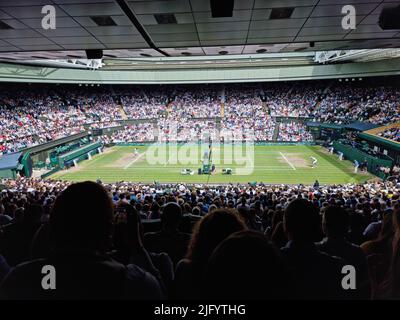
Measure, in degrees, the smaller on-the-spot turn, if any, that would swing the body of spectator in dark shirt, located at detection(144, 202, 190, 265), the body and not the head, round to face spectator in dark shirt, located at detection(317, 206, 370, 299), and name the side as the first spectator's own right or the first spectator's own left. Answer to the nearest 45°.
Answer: approximately 135° to the first spectator's own right

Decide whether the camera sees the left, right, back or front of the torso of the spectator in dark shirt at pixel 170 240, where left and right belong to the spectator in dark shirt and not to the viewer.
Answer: back

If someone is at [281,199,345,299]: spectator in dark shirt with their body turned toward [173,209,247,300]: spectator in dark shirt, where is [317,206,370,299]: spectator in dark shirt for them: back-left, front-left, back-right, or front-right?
back-right

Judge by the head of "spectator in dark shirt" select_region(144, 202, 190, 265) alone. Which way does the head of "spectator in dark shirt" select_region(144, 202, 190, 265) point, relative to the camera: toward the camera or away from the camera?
away from the camera

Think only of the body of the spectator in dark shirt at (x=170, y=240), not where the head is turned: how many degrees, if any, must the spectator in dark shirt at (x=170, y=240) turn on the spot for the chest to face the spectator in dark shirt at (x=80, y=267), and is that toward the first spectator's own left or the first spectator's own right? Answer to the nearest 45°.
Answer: approximately 180°

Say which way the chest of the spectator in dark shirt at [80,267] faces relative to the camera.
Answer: away from the camera

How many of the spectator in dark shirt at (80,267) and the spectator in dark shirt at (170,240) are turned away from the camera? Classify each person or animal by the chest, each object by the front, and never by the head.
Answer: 2

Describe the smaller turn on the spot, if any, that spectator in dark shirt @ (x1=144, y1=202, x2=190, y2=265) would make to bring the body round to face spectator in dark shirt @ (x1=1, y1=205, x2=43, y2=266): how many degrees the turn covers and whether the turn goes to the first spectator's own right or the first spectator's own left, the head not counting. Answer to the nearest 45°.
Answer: approximately 90° to the first spectator's own left

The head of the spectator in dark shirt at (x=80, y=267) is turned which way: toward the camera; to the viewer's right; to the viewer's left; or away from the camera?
away from the camera

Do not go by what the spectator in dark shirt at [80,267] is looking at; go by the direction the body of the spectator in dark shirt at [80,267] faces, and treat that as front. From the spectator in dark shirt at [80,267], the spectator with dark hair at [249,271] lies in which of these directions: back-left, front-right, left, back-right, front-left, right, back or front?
back-right
